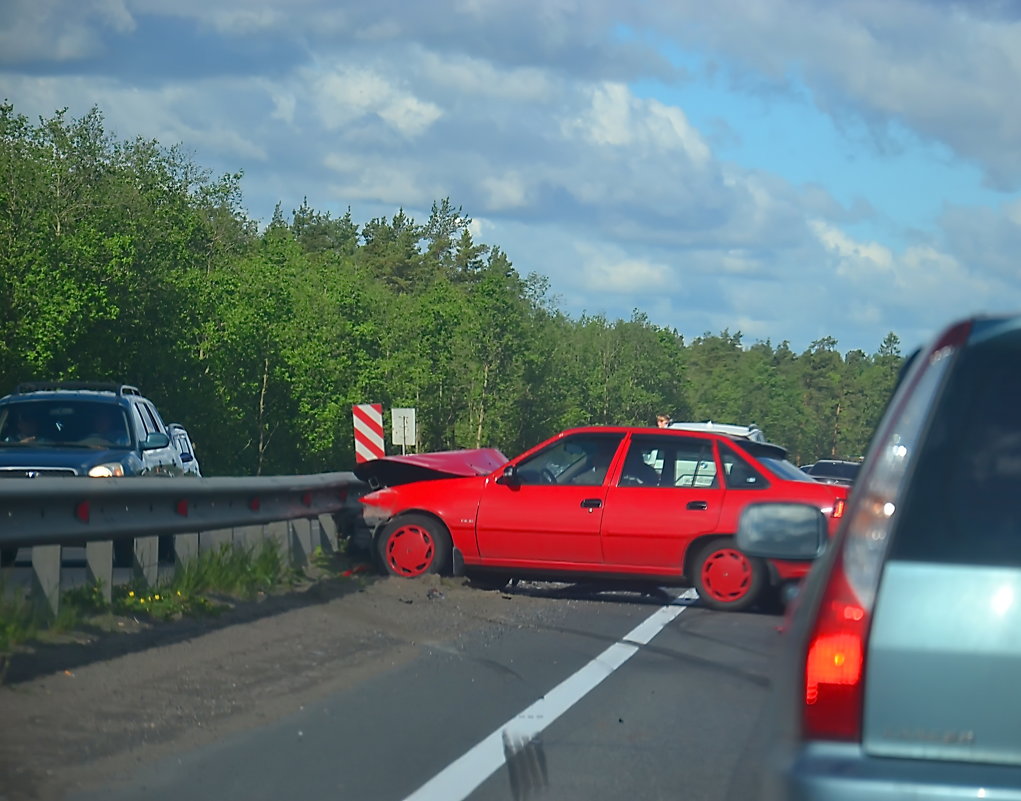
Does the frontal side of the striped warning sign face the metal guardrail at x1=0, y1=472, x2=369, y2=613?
yes

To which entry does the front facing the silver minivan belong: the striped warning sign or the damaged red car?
the striped warning sign

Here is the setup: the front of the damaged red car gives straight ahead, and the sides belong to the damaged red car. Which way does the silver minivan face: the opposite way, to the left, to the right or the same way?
to the right

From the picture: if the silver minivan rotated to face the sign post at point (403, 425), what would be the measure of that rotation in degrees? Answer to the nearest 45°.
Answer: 0° — it already faces it

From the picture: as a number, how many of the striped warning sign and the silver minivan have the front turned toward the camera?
1

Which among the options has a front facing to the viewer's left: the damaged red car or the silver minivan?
the damaged red car

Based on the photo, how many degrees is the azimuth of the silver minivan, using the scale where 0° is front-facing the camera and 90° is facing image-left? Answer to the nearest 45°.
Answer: approximately 180°

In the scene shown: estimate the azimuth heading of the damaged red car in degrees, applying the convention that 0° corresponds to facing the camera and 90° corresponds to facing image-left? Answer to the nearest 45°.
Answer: approximately 90°

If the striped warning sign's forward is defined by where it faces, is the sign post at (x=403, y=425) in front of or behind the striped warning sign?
behind

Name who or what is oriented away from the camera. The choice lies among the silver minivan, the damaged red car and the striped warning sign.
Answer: the silver minivan

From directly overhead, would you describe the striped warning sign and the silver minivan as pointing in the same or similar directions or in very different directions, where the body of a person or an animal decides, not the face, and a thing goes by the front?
very different directions
